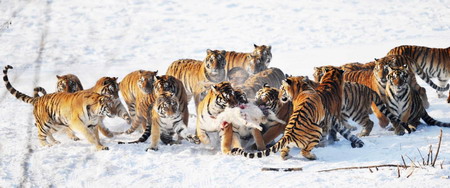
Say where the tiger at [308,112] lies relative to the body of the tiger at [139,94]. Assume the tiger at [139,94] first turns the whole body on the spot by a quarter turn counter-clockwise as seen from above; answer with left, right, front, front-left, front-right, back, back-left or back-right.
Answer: right

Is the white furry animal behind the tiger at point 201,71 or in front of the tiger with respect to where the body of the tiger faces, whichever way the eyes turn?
in front

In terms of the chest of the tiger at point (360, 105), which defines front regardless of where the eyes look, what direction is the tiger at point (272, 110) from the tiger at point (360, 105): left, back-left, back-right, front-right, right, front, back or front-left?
front-left
